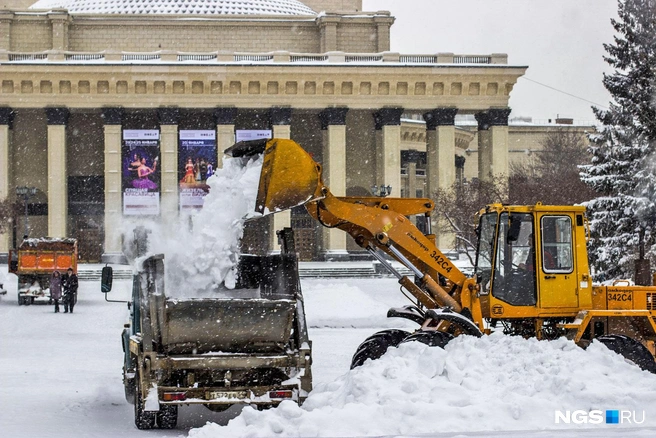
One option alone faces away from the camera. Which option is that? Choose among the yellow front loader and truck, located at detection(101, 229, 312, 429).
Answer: the truck

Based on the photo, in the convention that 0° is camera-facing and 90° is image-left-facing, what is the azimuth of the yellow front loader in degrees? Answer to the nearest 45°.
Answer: approximately 90°

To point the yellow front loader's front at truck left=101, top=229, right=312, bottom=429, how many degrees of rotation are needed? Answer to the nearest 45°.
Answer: approximately 45° to its left

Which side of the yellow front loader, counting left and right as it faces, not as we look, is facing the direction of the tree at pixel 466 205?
right

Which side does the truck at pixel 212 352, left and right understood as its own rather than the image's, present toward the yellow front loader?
right

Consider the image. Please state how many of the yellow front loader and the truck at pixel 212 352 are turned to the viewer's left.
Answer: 1

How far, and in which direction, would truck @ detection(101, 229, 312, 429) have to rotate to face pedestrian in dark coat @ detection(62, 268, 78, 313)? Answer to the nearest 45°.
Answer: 0° — it already faces them

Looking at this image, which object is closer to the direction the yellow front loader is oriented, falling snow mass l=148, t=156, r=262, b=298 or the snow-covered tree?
the falling snow mass

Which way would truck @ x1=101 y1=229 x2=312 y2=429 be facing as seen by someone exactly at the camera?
facing away from the viewer

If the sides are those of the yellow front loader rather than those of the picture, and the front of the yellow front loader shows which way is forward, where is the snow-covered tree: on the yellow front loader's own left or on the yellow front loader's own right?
on the yellow front loader's own right

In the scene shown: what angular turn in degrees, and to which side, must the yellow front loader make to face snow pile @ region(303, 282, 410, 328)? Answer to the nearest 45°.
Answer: approximately 90° to its right

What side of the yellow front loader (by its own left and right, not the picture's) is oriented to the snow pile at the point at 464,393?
left

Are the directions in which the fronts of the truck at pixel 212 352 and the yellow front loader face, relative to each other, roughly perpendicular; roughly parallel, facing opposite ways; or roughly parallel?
roughly perpendicular
